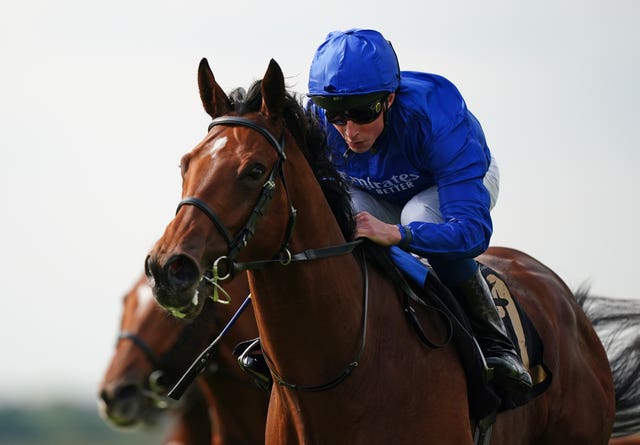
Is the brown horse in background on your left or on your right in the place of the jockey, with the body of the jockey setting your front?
on your right

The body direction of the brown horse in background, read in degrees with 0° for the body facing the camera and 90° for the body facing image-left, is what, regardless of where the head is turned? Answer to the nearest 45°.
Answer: approximately 45°

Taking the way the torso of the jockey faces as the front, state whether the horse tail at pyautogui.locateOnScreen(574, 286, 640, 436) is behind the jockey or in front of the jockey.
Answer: behind

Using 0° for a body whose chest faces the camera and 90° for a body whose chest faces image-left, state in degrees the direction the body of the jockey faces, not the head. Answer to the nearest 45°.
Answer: approximately 45°

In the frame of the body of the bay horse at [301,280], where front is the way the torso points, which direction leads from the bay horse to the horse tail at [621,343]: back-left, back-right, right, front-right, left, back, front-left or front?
back

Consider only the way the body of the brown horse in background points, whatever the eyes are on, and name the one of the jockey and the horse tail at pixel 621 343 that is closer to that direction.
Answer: the jockey
